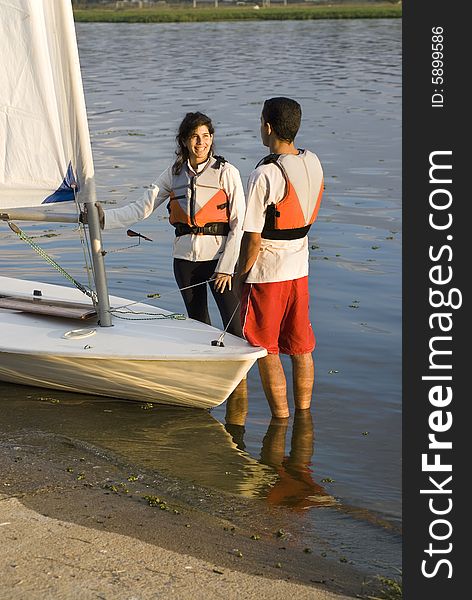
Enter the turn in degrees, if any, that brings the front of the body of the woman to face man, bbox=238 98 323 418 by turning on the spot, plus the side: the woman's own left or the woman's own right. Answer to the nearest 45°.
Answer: approximately 45° to the woman's own left

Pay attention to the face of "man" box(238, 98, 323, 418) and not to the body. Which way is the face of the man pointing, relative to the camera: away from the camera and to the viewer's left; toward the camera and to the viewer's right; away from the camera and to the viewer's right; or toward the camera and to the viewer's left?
away from the camera and to the viewer's left

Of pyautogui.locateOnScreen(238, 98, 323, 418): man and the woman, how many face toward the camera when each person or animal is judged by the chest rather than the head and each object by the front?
1

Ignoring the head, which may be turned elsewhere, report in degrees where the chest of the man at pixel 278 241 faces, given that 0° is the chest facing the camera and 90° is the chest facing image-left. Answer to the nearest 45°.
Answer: approximately 135°

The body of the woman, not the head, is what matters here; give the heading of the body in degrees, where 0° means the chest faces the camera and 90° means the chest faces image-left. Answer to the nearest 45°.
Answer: approximately 0°

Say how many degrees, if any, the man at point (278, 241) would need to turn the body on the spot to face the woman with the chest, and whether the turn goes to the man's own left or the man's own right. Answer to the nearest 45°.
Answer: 0° — they already face them
